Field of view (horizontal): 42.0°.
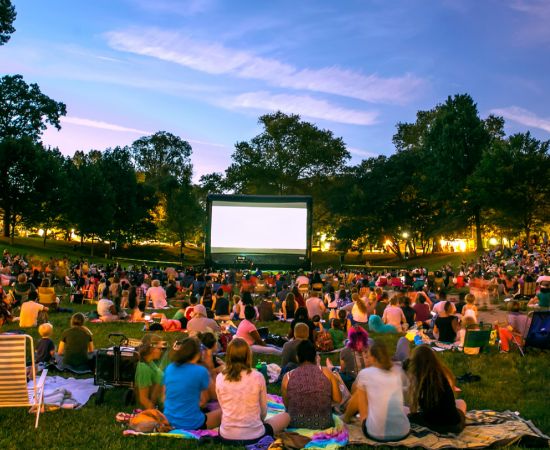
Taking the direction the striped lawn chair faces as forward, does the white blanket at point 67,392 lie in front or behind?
in front

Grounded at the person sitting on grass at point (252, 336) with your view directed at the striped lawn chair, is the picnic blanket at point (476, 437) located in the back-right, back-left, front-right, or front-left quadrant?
front-left

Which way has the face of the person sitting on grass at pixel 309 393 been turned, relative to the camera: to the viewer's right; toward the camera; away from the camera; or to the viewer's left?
away from the camera

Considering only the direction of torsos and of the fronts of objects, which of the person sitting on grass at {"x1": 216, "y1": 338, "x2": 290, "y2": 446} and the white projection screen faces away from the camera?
the person sitting on grass

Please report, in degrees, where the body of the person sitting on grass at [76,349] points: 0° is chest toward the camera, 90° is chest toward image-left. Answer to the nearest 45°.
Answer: approximately 180°

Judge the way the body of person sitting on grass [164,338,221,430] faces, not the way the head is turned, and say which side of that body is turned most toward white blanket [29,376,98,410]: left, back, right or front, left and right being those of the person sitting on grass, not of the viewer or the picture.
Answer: left

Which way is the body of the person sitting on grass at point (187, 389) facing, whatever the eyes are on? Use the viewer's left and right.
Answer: facing away from the viewer and to the right of the viewer

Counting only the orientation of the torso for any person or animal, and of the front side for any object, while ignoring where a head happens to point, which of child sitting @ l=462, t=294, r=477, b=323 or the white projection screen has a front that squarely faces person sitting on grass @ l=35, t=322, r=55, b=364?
the white projection screen

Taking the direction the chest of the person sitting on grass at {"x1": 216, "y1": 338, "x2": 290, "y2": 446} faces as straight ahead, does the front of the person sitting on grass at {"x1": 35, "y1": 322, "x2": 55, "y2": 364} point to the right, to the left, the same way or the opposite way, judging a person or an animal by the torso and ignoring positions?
the same way

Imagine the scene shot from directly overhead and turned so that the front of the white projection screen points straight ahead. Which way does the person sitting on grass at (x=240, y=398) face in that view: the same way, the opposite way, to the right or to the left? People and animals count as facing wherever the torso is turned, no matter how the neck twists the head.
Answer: the opposite way

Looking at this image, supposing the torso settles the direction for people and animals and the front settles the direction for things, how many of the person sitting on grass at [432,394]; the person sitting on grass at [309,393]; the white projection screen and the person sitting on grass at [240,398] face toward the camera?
1

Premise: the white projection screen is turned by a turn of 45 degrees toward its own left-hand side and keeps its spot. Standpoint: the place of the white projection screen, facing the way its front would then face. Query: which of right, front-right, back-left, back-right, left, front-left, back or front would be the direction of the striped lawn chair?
front-right

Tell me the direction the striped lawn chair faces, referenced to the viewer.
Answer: facing away from the viewer and to the right of the viewer

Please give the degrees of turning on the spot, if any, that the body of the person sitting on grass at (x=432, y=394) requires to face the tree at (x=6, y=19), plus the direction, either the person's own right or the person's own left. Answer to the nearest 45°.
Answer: approximately 45° to the person's own left

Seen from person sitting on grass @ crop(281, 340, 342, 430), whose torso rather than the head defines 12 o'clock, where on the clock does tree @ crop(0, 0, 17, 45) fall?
The tree is roughly at 11 o'clock from the person sitting on grass.

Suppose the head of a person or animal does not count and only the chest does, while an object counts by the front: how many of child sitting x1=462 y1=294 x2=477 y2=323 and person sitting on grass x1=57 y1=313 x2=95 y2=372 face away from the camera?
2

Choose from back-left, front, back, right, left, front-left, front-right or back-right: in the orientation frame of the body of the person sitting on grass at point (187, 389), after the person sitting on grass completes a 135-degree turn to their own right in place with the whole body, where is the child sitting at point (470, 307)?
back-left

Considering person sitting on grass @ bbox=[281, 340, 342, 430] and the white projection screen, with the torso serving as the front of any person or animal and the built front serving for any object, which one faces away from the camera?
the person sitting on grass

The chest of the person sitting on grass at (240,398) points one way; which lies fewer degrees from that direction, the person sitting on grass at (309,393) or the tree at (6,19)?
the tree

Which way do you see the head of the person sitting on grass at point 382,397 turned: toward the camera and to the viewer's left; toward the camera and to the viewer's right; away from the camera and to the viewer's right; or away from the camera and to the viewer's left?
away from the camera and to the viewer's left

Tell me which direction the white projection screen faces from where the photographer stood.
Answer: facing the viewer

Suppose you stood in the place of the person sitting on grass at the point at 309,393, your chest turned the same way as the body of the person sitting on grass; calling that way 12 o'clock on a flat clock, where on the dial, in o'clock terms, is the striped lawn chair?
The striped lawn chair is roughly at 9 o'clock from the person sitting on grass.
